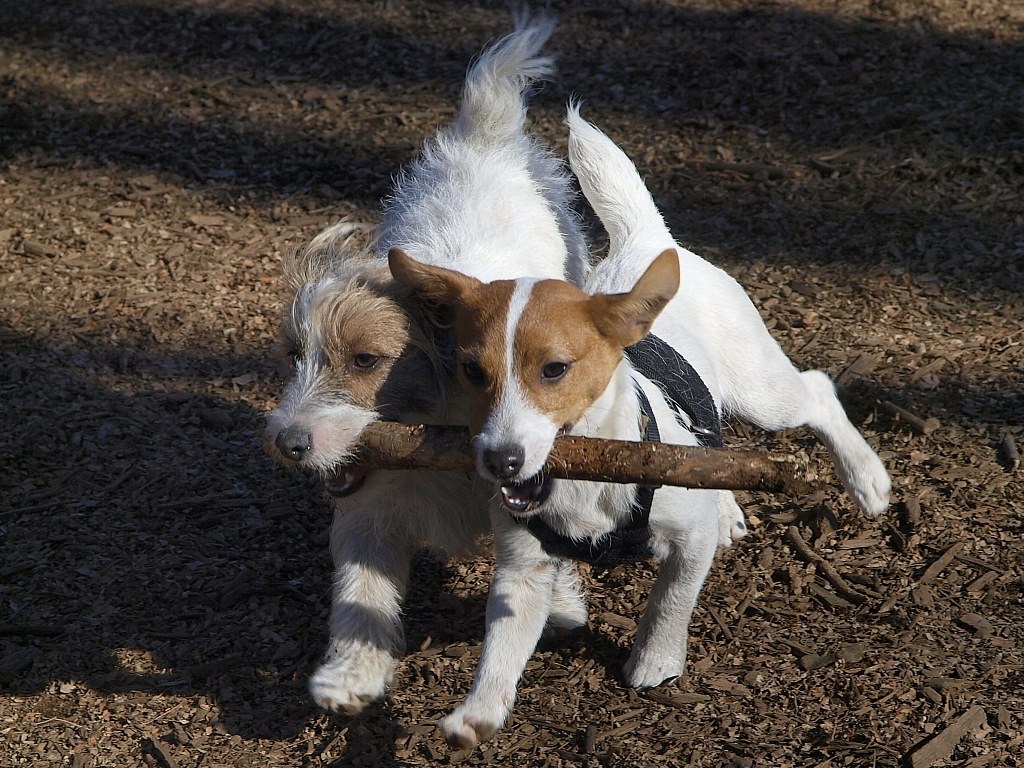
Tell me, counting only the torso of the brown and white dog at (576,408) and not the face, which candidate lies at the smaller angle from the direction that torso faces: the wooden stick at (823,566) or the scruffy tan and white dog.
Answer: the scruffy tan and white dog

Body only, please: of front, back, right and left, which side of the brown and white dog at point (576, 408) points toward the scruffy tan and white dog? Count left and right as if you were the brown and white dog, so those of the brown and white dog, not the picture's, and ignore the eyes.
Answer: right

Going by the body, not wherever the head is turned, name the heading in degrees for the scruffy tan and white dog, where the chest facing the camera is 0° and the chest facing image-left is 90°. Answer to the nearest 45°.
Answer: approximately 45°

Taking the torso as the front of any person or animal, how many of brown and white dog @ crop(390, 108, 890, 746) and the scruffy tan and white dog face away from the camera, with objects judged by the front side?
0

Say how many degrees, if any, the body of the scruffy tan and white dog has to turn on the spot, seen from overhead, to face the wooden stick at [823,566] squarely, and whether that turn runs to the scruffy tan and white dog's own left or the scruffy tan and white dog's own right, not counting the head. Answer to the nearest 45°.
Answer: approximately 135° to the scruffy tan and white dog's own left

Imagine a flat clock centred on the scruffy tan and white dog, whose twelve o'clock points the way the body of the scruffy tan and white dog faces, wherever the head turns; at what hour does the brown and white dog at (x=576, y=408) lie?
The brown and white dog is roughly at 9 o'clock from the scruffy tan and white dog.
